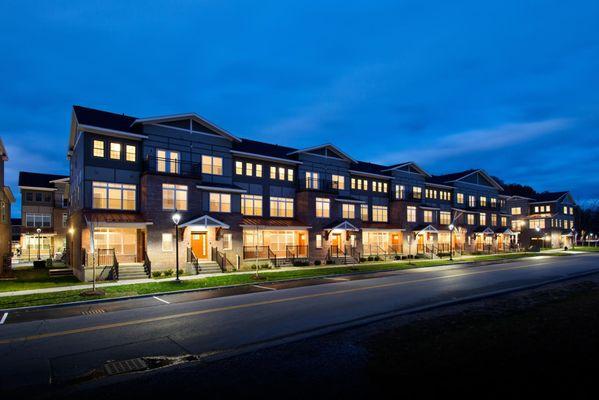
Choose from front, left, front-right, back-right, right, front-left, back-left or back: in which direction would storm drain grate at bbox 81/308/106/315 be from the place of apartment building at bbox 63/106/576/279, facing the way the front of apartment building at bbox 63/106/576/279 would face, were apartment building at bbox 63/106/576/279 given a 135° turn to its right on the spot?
left

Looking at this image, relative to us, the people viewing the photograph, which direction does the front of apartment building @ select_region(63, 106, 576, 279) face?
facing the viewer and to the right of the viewer
